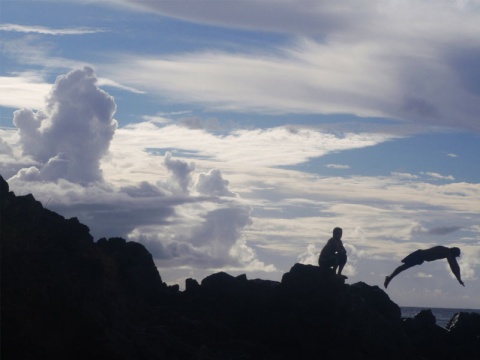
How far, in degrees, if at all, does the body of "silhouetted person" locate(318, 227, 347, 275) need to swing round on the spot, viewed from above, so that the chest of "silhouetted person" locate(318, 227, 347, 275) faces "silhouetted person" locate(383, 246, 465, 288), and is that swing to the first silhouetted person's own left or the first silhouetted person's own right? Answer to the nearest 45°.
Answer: approximately 45° to the first silhouetted person's own left

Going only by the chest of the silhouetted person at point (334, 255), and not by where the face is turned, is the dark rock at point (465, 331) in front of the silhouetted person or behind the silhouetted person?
in front
